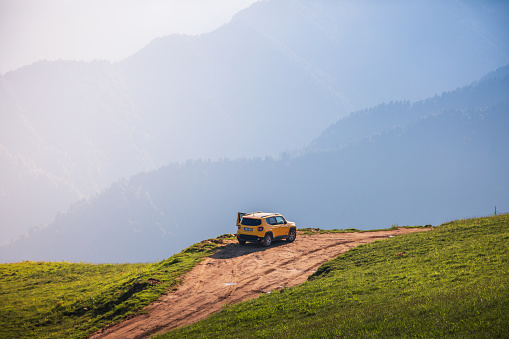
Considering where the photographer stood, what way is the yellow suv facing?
facing away from the viewer and to the right of the viewer
